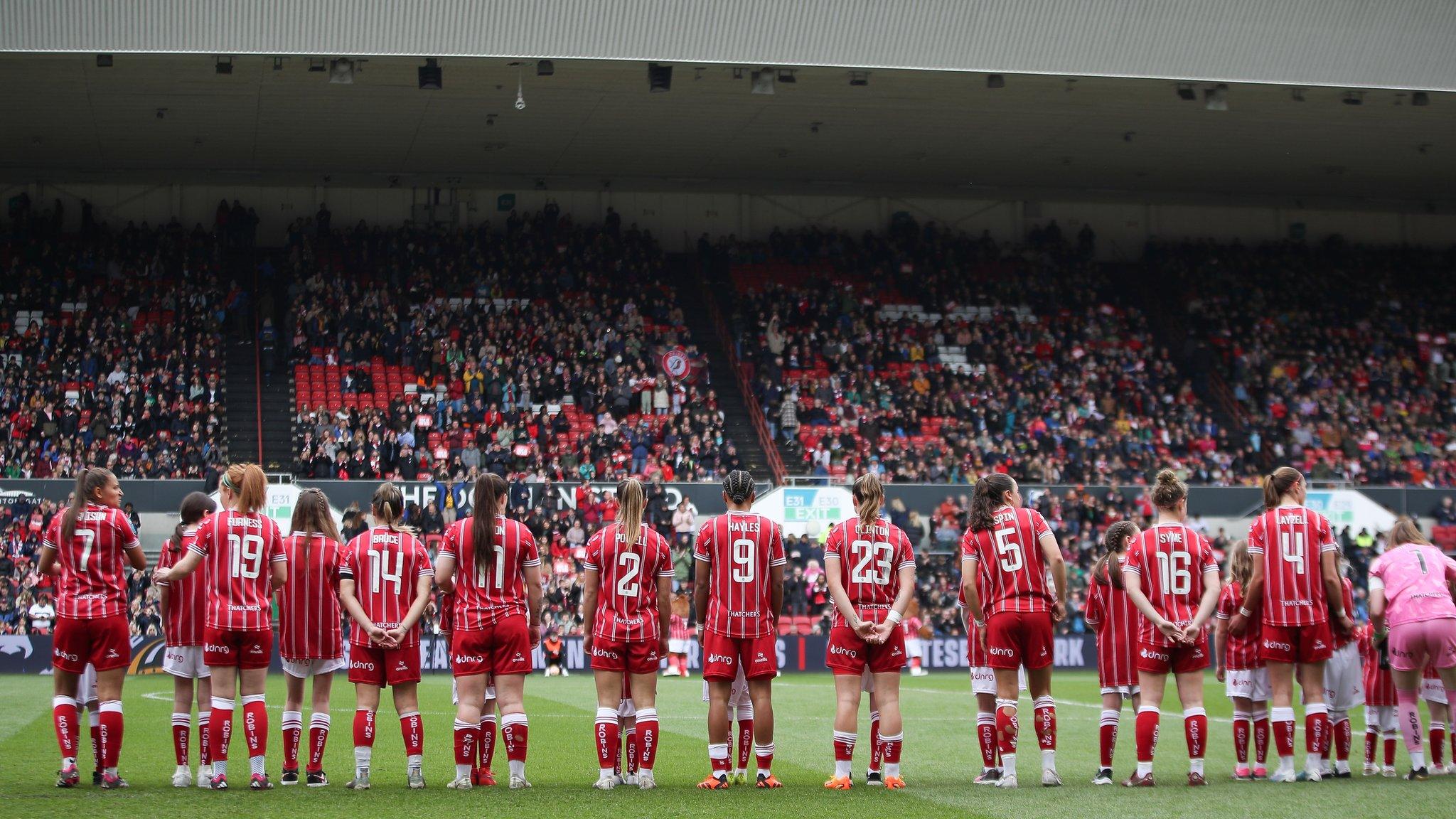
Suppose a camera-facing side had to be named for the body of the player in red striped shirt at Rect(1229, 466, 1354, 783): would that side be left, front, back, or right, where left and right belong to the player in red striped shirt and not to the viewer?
back

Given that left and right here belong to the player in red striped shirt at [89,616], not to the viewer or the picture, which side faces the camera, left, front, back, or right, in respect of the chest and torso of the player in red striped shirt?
back

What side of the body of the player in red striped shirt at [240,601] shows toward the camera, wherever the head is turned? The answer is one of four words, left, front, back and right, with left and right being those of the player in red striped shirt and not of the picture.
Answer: back

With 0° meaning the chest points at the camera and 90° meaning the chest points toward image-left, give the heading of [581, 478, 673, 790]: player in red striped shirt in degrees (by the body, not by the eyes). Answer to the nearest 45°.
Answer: approximately 180°

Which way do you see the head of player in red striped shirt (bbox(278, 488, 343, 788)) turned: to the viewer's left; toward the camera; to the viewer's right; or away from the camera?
away from the camera

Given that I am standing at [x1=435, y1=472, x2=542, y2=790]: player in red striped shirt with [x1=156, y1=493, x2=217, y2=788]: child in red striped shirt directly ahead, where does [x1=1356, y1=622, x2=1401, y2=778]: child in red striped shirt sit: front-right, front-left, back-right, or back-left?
back-right

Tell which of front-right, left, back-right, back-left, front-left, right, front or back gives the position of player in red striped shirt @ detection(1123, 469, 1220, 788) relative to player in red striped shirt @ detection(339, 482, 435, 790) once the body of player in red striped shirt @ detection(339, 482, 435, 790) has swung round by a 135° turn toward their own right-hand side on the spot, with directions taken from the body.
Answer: front-left

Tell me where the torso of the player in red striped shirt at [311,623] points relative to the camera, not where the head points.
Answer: away from the camera

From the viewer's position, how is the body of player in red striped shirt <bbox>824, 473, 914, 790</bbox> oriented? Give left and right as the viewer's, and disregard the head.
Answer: facing away from the viewer

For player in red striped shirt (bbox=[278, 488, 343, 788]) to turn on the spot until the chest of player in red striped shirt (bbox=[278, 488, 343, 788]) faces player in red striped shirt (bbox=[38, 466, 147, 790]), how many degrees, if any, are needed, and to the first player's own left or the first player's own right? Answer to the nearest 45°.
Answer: approximately 90° to the first player's own left

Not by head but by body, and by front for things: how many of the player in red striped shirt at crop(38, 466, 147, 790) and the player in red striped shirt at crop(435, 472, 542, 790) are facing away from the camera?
2

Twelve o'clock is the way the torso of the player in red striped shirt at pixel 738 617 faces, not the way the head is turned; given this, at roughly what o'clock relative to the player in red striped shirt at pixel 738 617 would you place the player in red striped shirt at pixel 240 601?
the player in red striped shirt at pixel 240 601 is roughly at 9 o'clock from the player in red striped shirt at pixel 738 617.

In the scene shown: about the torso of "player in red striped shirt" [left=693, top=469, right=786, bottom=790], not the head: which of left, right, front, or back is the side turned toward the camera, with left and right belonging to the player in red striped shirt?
back

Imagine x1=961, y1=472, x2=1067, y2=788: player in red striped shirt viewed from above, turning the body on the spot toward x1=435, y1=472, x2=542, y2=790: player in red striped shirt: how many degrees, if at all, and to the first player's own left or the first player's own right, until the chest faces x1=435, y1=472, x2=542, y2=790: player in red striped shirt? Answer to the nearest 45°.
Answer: approximately 90° to the first player's own left

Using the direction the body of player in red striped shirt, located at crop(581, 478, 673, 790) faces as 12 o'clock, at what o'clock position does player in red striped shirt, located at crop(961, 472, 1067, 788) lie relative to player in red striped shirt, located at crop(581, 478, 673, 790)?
player in red striped shirt, located at crop(961, 472, 1067, 788) is roughly at 3 o'clock from player in red striped shirt, located at crop(581, 478, 673, 790).

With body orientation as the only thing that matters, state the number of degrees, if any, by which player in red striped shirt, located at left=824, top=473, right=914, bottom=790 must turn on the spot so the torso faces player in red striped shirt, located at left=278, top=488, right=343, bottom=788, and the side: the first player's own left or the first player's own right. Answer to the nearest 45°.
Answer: approximately 90° to the first player's own left
